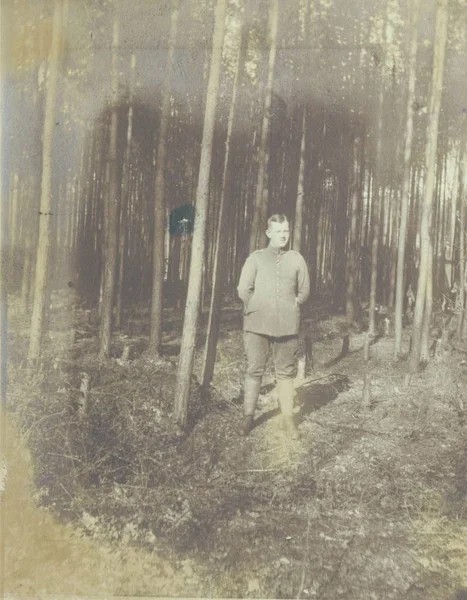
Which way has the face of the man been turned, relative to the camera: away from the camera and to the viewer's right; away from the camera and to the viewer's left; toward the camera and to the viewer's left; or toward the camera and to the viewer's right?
toward the camera and to the viewer's right

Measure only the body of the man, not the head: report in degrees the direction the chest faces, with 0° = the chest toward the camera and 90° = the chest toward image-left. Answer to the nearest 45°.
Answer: approximately 0°
